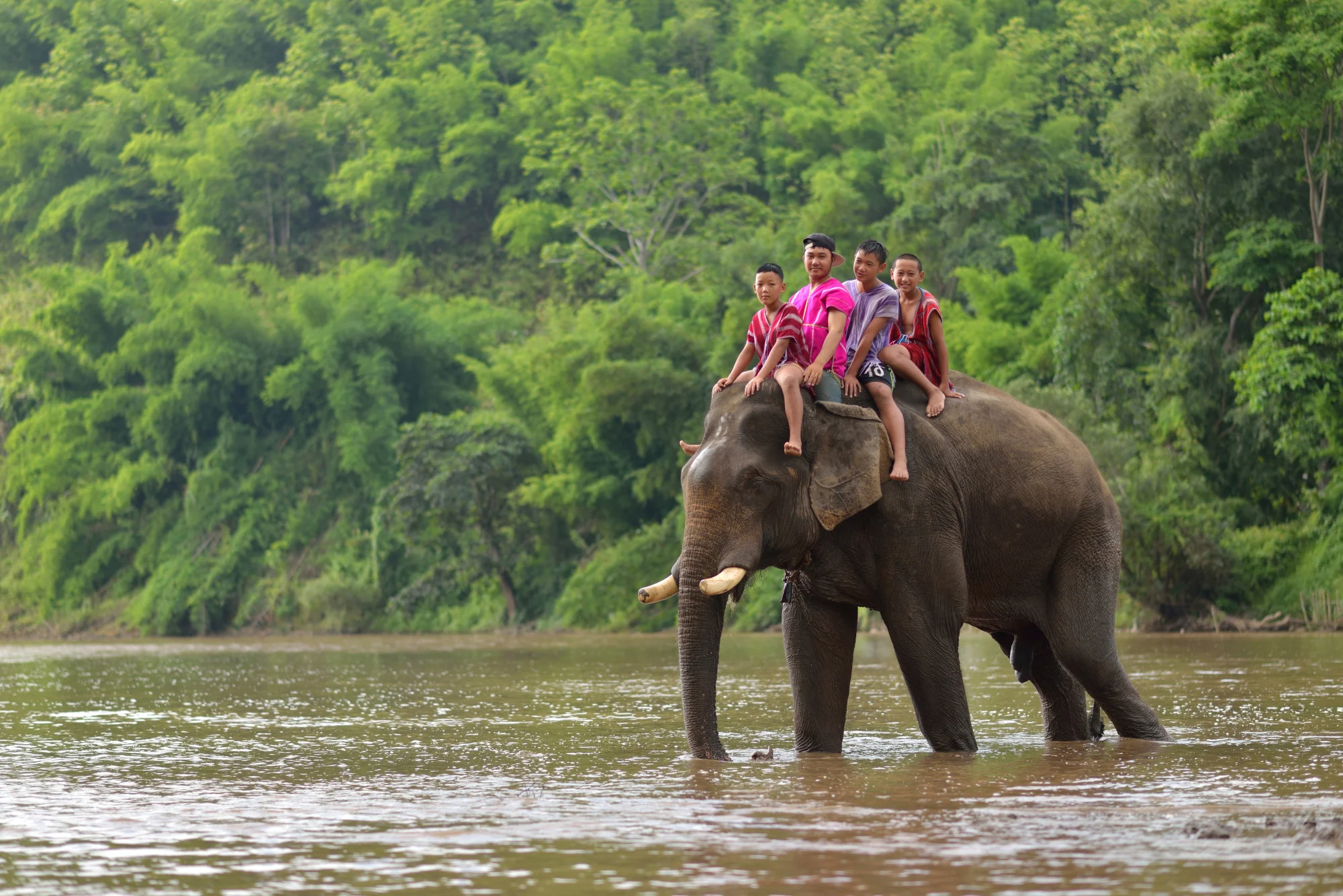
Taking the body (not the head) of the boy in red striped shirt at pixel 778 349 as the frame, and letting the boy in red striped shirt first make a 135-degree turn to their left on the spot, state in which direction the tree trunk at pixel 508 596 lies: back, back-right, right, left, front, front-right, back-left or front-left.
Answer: left

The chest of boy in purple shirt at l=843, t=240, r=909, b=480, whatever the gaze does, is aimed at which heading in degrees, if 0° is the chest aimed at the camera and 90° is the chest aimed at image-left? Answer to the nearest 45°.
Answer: approximately 45°

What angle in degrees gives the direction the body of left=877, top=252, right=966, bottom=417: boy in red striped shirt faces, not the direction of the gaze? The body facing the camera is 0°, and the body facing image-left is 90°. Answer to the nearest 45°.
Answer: approximately 45°
